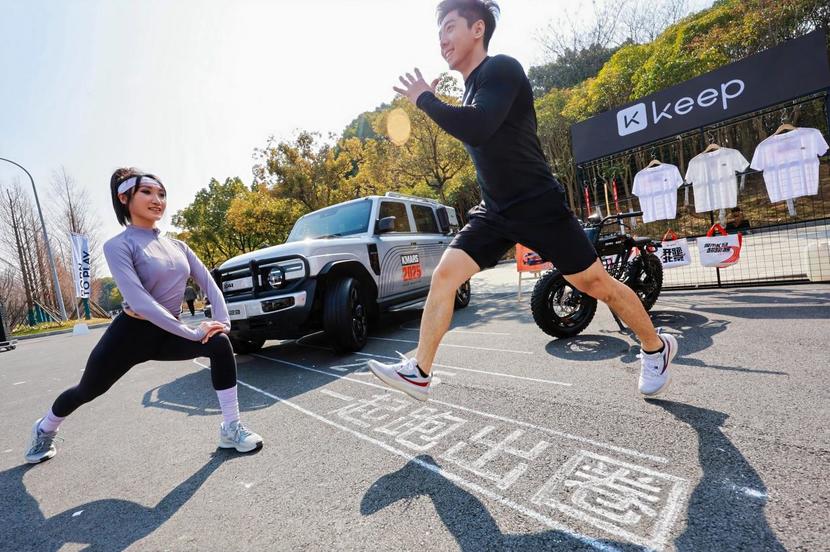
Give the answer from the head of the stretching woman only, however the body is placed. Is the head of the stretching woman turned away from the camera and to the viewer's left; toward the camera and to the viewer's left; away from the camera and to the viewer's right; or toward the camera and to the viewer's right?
toward the camera and to the viewer's right

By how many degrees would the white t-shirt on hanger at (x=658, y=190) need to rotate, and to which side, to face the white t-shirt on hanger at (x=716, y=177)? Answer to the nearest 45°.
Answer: approximately 90° to its left

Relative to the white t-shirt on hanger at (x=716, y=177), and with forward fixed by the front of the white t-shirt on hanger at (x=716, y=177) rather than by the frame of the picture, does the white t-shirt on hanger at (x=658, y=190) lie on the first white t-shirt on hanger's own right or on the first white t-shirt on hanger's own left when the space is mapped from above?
on the first white t-shirt on hanger's own right

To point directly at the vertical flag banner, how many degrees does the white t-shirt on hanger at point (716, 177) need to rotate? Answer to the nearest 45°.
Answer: approximately 90° to its right

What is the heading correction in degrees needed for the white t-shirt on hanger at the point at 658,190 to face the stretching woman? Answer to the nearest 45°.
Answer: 0° — it already faces them

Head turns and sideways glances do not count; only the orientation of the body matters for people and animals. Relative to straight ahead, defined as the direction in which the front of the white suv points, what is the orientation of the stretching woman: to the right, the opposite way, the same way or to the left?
to the left

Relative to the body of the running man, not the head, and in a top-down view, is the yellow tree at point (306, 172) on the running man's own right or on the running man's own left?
on the running man's own right

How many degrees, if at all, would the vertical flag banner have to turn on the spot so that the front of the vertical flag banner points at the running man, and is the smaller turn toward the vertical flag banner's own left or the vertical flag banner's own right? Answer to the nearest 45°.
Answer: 0° — it already faces them

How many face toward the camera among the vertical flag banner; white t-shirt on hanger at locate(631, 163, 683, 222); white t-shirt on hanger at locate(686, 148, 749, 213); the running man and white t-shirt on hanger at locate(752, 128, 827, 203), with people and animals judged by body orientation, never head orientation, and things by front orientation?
4

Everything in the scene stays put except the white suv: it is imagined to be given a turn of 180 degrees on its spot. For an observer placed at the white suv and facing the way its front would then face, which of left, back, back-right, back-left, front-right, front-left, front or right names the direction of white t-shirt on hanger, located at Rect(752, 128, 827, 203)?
front-right

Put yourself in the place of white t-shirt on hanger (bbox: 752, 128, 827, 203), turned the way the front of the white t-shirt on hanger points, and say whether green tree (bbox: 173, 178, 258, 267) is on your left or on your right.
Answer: on your right

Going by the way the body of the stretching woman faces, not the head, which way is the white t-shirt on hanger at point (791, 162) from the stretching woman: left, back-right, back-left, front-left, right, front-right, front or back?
front-left

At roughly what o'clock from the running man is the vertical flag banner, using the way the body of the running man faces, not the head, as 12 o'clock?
The vertical flag banner is roughly at 1 o'clock from the running man.
